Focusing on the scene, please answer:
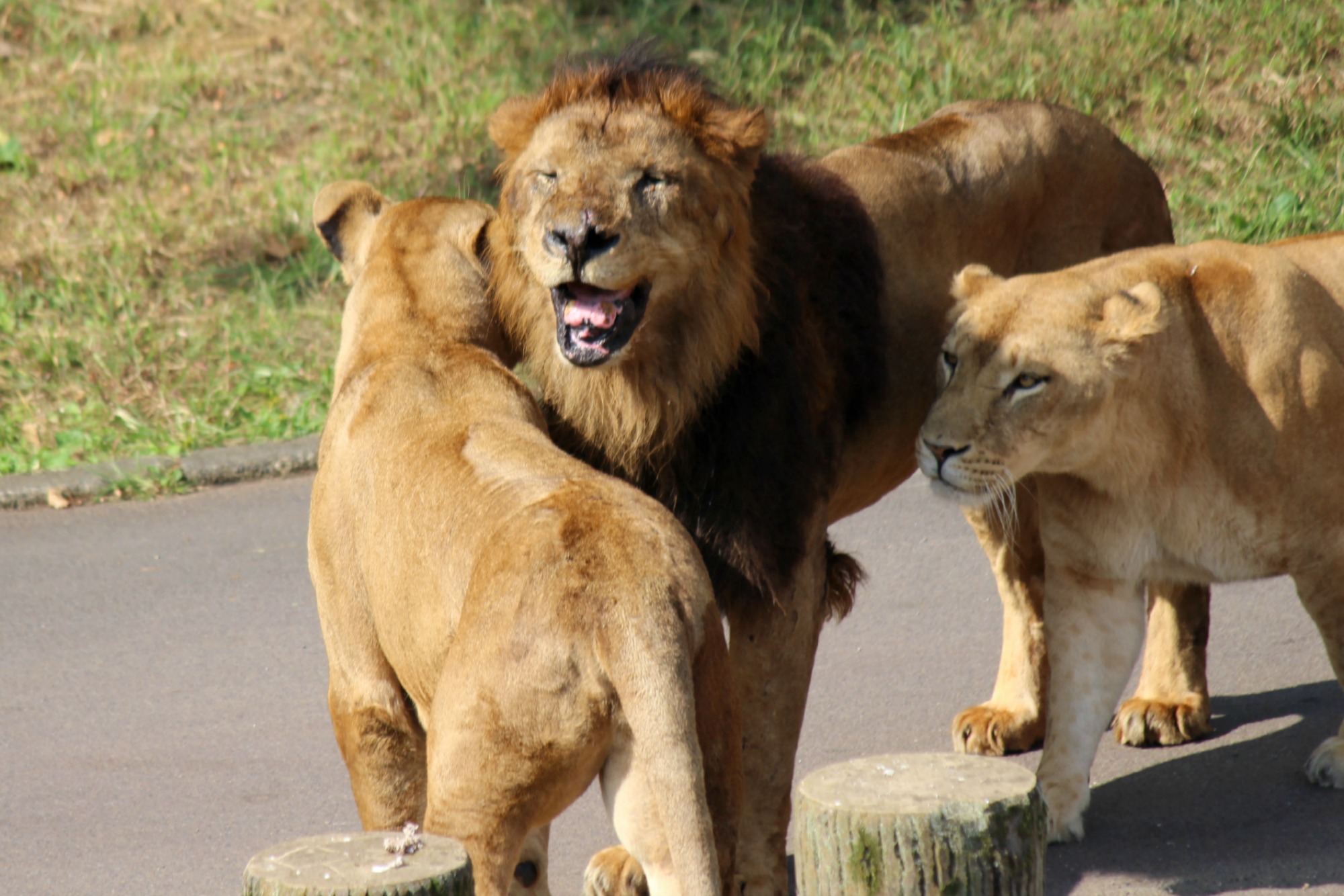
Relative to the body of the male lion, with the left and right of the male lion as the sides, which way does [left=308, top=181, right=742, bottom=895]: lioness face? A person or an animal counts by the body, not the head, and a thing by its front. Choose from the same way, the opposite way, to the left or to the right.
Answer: to the right

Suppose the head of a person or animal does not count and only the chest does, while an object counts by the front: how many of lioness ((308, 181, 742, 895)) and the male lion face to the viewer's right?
0

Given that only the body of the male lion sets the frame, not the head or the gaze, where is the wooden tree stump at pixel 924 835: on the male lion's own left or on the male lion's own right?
on the male lion's own left

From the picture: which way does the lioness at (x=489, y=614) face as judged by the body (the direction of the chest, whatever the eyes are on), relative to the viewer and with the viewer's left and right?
facing away from the viewer and to the left of the viewer

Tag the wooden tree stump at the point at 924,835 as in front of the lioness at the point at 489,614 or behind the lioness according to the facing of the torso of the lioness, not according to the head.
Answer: behind
